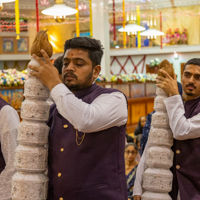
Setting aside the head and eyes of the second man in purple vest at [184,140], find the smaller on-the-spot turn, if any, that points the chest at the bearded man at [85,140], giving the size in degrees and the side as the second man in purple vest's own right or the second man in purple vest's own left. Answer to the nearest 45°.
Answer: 0° — they already face them

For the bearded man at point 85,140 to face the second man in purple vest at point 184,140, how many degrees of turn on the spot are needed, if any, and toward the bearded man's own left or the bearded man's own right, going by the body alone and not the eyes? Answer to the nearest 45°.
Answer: approximately 180°

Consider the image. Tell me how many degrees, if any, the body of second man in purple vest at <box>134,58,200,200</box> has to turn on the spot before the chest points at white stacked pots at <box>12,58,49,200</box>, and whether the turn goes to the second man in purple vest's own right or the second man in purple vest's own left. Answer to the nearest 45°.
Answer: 0° — they already face it

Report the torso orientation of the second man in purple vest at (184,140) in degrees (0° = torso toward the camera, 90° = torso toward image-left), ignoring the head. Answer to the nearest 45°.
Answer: approximately 45°

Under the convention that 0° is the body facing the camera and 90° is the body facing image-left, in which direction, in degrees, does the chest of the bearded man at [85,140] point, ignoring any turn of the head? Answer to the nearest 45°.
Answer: approximately 45°
